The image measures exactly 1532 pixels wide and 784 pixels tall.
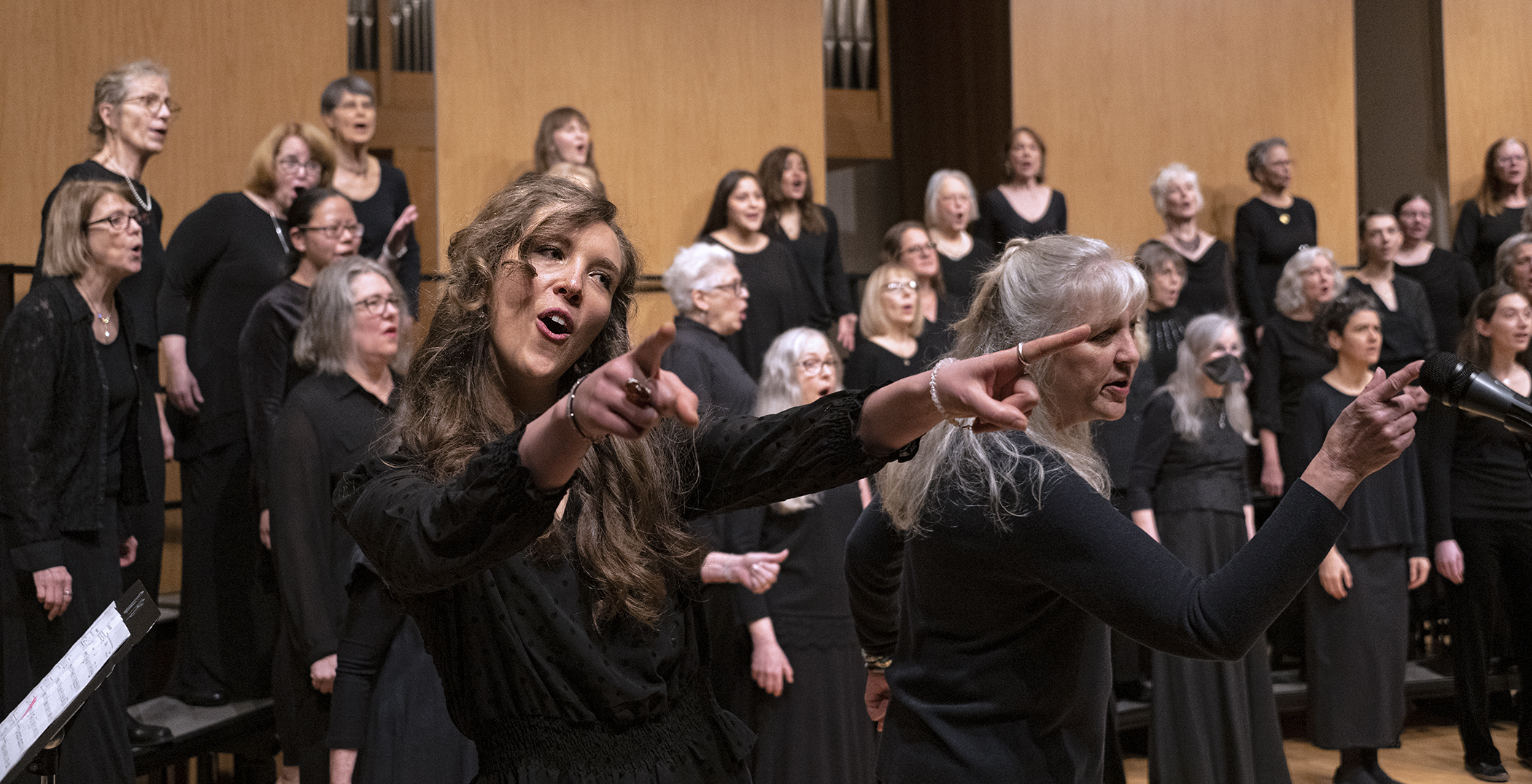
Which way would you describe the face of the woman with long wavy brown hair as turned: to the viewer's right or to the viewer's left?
to the viewer's right

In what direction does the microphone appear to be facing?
to the viewer's left

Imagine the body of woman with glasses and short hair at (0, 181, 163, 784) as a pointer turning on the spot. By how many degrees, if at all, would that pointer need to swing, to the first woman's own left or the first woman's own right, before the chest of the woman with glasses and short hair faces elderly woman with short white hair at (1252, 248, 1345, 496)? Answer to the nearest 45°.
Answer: approximately 45° to the first woman's own left

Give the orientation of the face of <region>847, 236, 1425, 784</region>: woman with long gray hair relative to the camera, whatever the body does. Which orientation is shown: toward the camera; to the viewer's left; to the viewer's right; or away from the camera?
to the viewer's right

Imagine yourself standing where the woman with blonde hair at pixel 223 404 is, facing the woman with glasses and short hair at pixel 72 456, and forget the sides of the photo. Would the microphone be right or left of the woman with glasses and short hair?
left

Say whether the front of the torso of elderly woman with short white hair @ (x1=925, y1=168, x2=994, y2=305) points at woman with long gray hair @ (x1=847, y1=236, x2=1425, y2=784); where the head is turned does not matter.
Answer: yes

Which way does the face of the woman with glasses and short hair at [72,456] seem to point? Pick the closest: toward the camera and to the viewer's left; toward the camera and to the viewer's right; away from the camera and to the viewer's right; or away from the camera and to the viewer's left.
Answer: toward the camera and to the viewer's right

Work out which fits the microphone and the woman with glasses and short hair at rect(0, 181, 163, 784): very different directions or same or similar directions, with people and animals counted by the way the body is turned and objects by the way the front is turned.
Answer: very different directions

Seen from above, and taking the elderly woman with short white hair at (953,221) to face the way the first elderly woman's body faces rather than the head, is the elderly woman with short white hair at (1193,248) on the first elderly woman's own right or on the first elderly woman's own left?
on the first elderly woman's own left
